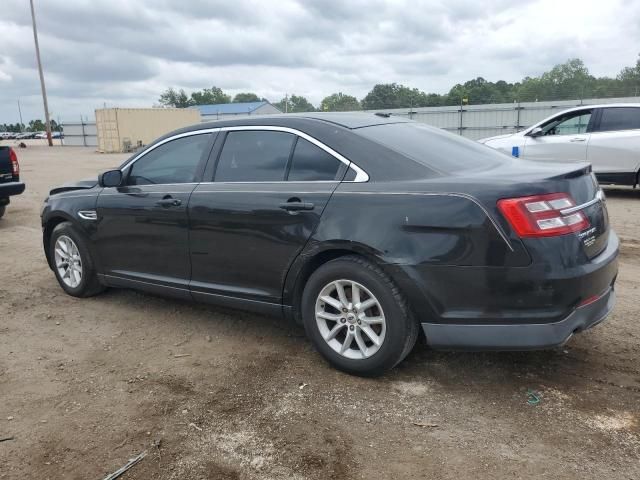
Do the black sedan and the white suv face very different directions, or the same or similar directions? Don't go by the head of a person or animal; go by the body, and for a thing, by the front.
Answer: same or similar directions

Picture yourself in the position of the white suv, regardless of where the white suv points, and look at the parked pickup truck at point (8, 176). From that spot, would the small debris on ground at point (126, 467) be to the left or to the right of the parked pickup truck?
left

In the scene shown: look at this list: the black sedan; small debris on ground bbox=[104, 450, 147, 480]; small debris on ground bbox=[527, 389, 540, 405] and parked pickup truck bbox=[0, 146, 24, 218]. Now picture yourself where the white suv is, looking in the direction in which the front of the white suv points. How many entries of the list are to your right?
0

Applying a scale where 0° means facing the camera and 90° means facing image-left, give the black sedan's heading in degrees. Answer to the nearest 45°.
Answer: approximately 135°

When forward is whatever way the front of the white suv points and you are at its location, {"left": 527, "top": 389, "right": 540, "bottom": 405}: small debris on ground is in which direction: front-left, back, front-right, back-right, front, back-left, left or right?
left

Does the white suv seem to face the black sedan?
no

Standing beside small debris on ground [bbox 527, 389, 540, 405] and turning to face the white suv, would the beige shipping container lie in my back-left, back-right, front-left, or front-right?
front-left

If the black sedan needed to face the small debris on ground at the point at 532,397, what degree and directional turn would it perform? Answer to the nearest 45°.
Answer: approximately 180°

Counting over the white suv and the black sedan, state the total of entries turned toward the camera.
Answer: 0

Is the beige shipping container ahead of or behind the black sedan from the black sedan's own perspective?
ahead

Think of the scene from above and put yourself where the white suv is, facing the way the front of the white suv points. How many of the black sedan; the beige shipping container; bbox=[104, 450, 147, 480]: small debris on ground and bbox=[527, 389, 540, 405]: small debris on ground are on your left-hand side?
3

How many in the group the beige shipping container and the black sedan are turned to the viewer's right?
0

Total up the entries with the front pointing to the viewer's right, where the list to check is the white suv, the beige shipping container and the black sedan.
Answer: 0

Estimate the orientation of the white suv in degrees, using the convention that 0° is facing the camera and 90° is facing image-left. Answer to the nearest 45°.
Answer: approximately 90°

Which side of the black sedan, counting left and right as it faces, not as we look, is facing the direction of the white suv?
right
